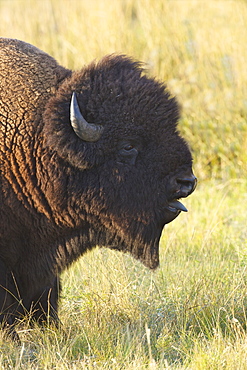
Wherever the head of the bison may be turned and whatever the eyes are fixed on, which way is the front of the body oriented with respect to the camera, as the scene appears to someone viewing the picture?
to the viewer's right
